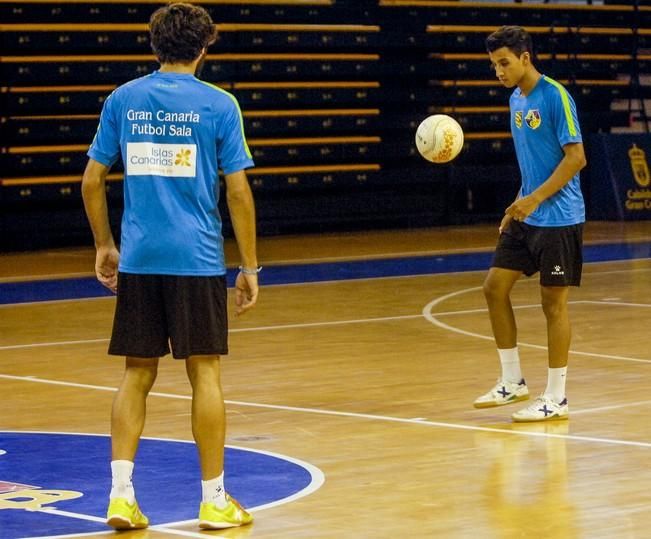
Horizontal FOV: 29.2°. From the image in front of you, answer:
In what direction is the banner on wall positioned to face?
toward the camera

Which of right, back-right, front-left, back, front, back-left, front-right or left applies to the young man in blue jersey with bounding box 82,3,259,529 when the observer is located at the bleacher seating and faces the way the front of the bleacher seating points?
front

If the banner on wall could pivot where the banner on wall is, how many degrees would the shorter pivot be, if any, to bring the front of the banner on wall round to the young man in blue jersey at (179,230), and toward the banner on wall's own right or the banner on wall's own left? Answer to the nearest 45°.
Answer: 0° — it already faces them

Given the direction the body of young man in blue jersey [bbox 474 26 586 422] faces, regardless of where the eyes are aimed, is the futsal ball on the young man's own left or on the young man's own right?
on the young man's own right

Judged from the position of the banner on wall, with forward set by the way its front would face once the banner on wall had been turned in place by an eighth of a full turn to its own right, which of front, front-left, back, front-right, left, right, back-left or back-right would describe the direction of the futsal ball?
front-left

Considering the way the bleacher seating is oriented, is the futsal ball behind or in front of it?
in front

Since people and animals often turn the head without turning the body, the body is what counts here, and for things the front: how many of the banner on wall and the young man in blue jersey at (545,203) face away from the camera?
0

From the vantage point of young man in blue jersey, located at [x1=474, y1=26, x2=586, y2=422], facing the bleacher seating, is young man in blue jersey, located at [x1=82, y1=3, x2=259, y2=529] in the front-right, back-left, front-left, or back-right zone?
back-left

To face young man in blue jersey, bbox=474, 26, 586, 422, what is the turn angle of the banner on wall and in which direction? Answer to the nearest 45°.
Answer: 0° — it already faces them

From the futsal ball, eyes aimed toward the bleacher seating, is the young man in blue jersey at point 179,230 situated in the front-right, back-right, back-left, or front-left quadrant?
back-left
